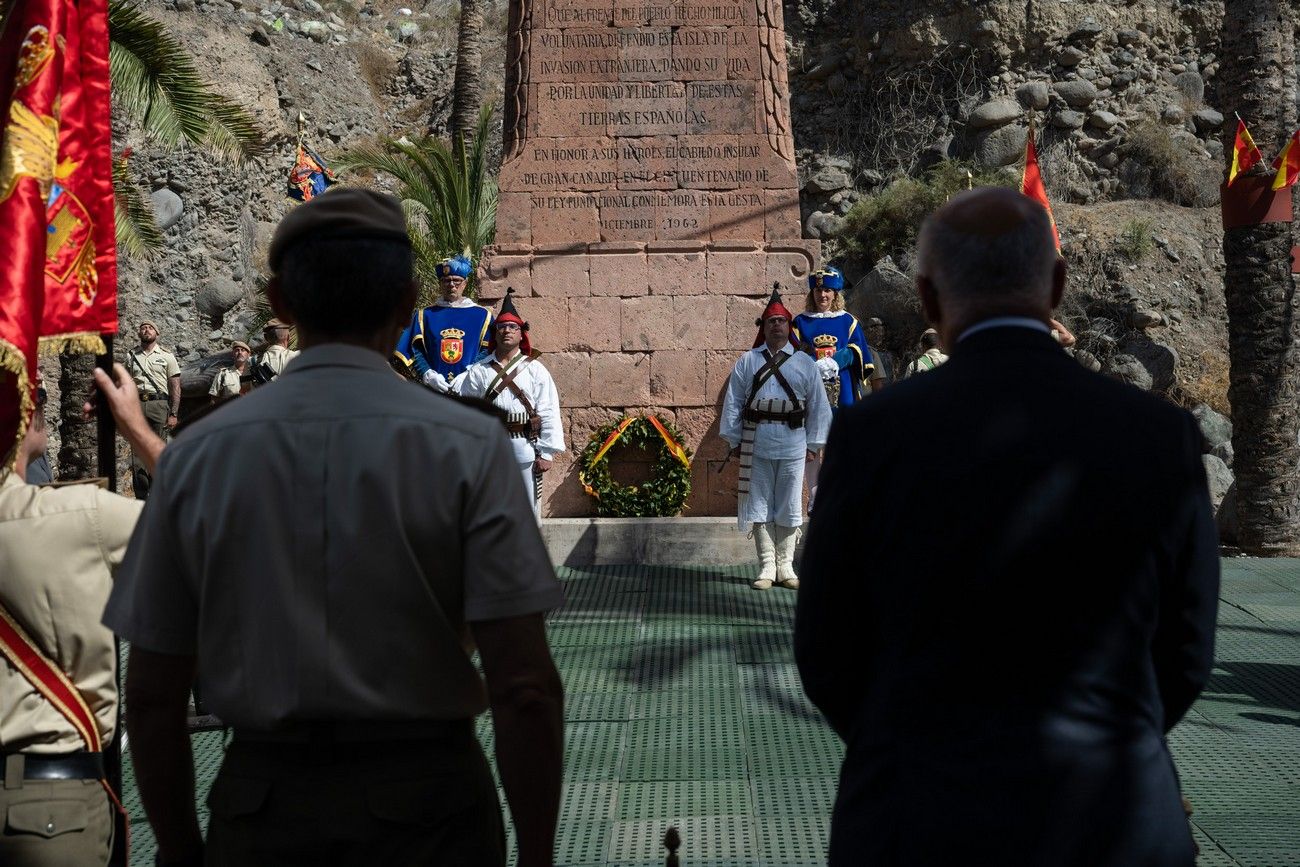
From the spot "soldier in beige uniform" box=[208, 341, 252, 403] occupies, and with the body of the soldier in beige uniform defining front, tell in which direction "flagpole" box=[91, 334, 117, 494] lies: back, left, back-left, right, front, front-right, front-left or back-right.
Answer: front-right

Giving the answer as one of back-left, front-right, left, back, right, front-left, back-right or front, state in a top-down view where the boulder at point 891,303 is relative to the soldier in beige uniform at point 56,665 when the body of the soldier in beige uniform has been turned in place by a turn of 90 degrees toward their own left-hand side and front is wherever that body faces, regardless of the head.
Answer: back-right

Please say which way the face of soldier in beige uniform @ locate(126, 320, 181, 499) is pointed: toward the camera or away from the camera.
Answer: toward the camera

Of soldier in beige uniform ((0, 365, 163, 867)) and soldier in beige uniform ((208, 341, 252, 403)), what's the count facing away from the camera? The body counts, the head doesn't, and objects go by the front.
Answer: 1

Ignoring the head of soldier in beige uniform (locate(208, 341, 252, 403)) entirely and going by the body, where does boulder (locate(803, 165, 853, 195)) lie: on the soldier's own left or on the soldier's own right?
on the soldier's own left

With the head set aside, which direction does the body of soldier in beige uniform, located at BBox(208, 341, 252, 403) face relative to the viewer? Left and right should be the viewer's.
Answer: facing the viewer and to the right of the viewer

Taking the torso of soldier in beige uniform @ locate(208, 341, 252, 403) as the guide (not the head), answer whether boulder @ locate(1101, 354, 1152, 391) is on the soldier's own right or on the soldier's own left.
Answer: on the soldier's own left

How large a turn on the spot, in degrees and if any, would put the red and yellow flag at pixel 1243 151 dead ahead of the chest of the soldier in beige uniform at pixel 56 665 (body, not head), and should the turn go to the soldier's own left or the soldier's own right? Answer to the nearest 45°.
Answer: approximately 45° to the soldier's own right

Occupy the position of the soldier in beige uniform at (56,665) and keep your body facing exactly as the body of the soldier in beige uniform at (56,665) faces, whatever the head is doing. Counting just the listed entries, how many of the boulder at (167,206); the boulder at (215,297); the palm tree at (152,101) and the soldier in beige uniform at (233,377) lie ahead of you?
4

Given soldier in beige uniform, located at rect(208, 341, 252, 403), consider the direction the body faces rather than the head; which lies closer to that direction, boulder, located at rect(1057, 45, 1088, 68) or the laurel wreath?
the laurel wreath

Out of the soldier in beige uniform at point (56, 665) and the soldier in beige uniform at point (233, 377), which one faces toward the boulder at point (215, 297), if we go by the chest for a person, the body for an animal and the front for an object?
the soldier in beige uniform at point (56, 665)

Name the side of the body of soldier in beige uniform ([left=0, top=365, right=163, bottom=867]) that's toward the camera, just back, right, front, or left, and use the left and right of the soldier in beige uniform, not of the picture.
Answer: back

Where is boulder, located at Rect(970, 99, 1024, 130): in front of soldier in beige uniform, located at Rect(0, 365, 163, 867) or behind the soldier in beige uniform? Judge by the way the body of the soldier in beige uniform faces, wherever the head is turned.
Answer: in front

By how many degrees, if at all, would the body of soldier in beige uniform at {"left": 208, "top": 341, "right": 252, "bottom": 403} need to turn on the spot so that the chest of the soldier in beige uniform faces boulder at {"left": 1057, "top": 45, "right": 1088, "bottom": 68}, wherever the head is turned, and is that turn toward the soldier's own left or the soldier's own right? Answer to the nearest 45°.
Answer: approximately 90° to the soldier's own left
